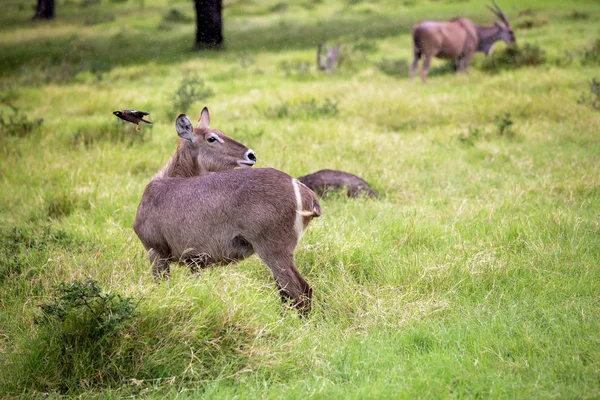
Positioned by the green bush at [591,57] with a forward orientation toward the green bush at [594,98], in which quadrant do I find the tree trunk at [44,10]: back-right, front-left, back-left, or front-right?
back-right

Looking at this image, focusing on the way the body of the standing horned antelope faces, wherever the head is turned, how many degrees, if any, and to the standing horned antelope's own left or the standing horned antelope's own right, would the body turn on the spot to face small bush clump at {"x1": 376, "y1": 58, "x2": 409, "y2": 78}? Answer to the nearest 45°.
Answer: approximately 135° to the standing horned antelope's own right

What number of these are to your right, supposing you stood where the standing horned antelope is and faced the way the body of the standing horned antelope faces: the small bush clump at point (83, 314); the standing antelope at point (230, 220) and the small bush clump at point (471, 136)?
3

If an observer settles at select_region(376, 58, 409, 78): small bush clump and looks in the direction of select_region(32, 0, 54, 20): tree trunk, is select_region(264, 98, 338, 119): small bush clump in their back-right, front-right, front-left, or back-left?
back-left

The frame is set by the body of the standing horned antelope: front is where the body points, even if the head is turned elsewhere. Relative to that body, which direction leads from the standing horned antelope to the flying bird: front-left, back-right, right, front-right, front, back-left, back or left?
right

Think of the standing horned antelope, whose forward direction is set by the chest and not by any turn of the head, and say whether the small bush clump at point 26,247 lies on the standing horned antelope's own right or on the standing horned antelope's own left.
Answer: on the standing horned antelope's own right

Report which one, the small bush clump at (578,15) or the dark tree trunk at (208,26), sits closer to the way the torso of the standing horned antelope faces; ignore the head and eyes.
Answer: the small bush clump

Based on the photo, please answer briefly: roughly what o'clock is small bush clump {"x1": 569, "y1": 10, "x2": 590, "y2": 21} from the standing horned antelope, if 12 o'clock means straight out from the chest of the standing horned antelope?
The small bush clump is roughly at 10 o'clock from the standing horned antelope.

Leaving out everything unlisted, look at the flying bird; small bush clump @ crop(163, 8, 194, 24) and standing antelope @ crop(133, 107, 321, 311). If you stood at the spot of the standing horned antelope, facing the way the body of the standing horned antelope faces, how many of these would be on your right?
2

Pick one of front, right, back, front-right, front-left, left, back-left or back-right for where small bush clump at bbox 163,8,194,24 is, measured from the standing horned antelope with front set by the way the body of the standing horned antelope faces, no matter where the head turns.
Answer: back-left

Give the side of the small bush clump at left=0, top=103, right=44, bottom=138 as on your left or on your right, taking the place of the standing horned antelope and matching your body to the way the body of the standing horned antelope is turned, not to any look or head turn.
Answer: on your right

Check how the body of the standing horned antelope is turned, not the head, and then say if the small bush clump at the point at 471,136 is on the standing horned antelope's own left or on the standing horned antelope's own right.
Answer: on the standing horned antelope's own right

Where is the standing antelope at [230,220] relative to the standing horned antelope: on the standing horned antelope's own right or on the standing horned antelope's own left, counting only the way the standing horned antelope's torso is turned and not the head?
on the standing horned antelope's own right

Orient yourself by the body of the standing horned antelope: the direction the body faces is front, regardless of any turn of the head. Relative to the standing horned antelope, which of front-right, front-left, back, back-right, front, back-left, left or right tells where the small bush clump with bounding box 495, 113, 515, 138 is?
right

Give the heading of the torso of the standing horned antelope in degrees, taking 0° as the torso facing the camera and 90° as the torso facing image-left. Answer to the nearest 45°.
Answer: approximately 270°
